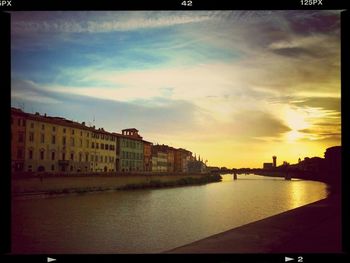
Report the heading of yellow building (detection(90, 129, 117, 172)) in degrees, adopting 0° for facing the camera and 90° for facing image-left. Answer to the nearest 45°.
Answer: approximately 315°
